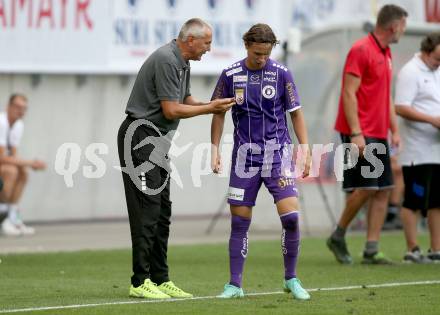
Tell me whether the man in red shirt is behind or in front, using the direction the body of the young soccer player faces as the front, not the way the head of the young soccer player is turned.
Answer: behind

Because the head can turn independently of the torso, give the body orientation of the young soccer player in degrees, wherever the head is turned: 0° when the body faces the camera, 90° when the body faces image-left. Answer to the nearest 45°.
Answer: approximately 0°

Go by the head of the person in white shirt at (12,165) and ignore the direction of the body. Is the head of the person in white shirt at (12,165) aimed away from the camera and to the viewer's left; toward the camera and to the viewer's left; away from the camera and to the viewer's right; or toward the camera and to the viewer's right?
toward the camera and to the viewer's right

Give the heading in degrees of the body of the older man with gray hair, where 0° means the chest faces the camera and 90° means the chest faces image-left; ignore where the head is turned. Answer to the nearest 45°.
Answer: approximately 270°

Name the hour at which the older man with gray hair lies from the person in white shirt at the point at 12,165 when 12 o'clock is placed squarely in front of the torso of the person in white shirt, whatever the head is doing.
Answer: The older man with gray hair is roughly at 1 o'clock from the person in white shirt.

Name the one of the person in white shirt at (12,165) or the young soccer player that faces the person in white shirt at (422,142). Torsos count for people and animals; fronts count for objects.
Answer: the person in white shirt at (12,165)

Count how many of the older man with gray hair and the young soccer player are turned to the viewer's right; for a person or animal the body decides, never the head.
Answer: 1

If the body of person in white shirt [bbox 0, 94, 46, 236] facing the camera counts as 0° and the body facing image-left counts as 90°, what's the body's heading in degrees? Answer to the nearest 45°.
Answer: approximately 315°

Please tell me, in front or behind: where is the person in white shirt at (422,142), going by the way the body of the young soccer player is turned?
behind
